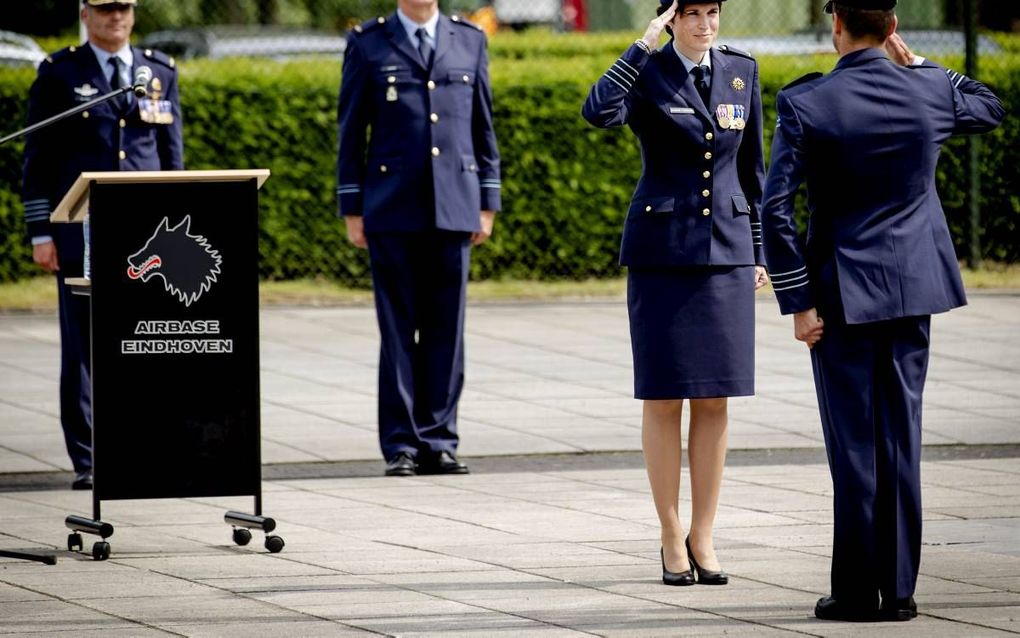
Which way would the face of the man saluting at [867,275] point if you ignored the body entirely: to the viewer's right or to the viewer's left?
to the viewer's left

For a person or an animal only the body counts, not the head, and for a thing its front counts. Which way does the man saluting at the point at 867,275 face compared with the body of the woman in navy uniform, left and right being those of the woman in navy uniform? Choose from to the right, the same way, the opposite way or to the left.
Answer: the opposite way

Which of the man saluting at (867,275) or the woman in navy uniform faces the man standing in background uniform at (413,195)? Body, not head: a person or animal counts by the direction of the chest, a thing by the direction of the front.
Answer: the man saluting

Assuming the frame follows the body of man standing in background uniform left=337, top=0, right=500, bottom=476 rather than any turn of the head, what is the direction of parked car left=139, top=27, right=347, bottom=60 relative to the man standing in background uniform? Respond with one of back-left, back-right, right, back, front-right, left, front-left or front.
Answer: back

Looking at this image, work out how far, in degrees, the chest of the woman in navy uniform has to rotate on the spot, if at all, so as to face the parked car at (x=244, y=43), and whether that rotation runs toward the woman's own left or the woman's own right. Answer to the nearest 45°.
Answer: approximately 135° to the woman's own left

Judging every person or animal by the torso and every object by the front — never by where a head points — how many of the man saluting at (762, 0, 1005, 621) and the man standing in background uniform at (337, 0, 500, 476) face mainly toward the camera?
1

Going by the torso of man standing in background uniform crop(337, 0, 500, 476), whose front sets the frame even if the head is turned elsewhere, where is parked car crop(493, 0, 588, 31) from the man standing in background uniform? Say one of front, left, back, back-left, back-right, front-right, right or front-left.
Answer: back

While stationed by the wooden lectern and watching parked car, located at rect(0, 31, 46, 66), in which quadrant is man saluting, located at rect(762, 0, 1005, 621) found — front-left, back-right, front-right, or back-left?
back-right

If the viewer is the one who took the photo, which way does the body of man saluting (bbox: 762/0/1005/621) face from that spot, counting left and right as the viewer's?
facing away from the viewer and to the left of the viewer

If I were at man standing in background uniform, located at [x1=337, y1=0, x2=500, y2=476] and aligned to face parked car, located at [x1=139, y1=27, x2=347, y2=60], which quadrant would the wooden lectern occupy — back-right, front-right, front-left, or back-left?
back-left

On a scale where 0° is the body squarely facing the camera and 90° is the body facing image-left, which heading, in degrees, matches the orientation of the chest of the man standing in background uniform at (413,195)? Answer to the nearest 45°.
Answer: approximately 0°
